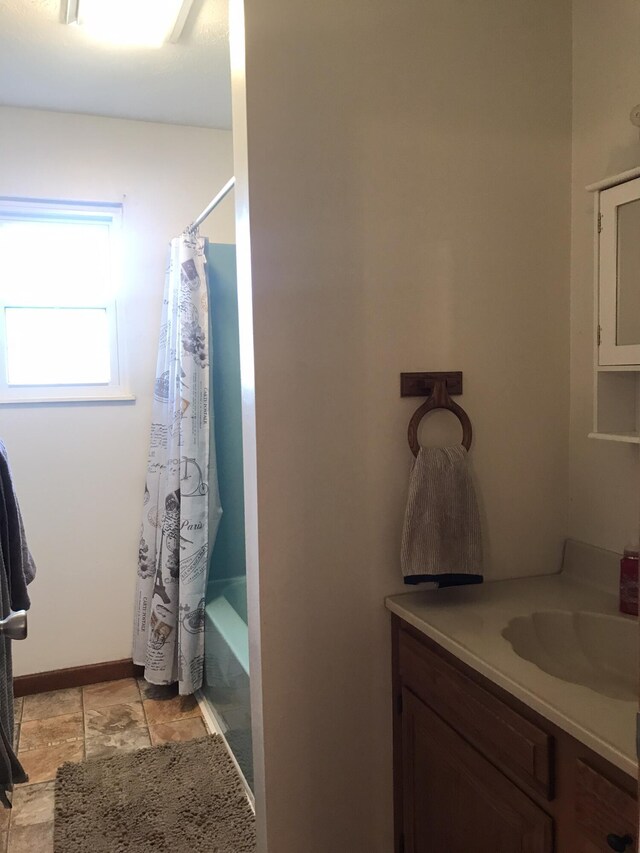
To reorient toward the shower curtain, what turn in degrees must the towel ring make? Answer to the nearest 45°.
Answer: approximately 135° to its right

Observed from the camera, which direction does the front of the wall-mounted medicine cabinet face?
facing the viewer and to the left of the viewer

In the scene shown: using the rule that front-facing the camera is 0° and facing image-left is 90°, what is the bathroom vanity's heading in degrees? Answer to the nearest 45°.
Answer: approximately 45°

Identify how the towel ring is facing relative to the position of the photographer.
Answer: facing the viewer

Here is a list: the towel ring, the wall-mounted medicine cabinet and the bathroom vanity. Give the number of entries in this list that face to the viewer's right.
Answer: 0

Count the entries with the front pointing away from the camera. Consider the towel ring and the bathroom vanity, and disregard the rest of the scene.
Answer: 0

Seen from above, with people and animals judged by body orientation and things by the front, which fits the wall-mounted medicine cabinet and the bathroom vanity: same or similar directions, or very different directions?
same or similar directions

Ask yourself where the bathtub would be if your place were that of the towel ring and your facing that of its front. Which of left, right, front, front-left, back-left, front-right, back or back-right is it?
back-right
